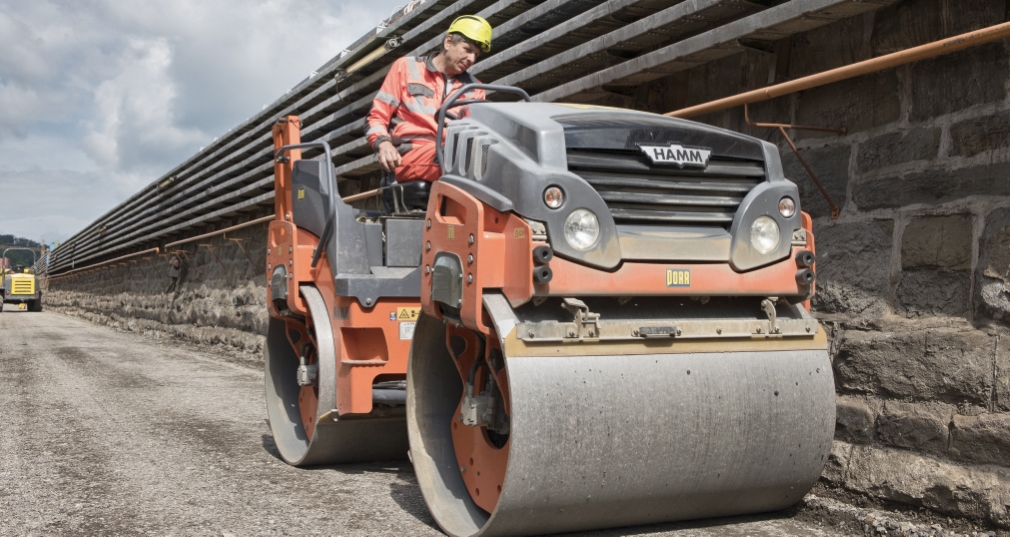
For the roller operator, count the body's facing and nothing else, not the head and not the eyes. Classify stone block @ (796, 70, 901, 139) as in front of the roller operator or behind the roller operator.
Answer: in front

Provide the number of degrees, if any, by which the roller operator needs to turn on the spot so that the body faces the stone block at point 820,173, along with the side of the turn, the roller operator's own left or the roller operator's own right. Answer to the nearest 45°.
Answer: approximately 45° to the roller operator's own left

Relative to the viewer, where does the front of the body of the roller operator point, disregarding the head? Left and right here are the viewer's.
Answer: facing the viewer and to the right of the viewer

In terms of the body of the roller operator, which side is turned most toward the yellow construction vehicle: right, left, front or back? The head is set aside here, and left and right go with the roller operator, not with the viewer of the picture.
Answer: back

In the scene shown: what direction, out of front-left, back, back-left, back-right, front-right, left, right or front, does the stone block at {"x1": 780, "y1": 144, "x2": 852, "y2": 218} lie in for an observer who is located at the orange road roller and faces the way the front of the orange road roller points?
left

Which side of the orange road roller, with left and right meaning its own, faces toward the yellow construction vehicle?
back

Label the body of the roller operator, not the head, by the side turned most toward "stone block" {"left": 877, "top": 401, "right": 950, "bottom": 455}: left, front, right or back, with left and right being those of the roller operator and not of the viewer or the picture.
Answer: front

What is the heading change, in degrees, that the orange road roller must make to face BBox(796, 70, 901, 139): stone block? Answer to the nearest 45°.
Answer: approximately 90° to its left

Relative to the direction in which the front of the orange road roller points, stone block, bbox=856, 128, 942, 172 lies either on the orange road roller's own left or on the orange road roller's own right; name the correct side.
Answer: on the orange road roller's own left

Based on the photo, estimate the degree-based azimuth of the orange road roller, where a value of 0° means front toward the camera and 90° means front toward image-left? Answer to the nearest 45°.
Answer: approximately 315°
